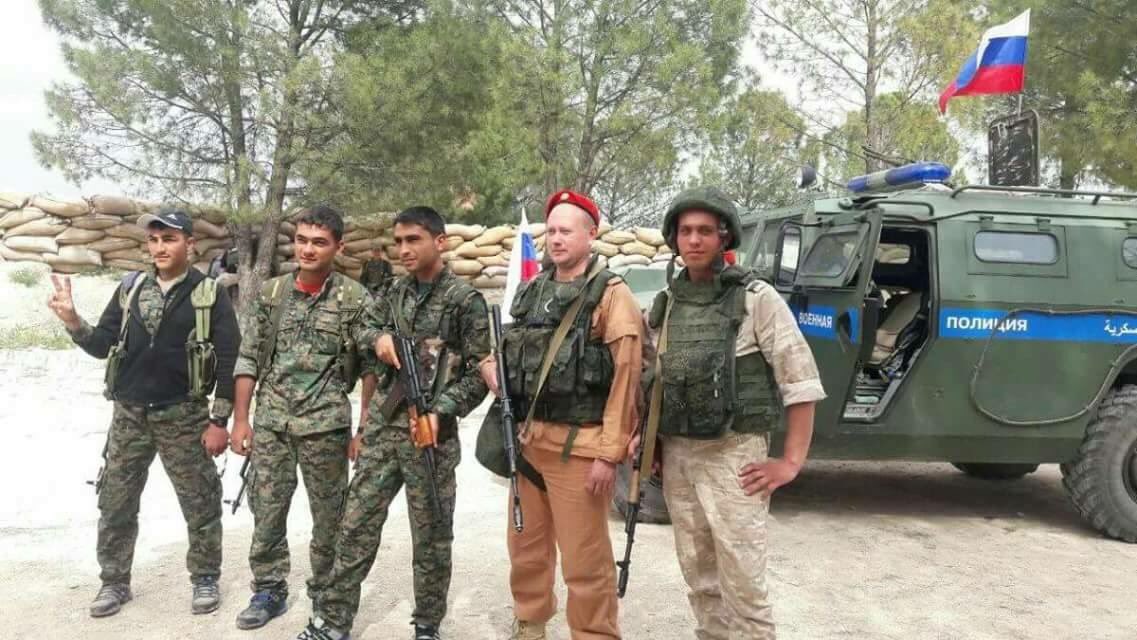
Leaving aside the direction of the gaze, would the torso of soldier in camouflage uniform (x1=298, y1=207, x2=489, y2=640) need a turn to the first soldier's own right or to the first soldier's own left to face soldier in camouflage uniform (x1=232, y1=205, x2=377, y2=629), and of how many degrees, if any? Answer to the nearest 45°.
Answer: approximately 90° to the first soldier's own right

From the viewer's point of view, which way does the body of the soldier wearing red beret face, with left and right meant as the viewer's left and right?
facing the viewer and to the left of the viewer

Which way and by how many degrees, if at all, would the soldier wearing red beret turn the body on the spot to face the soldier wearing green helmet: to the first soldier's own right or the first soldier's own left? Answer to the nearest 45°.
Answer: approximately 135° to the first soldier's own left

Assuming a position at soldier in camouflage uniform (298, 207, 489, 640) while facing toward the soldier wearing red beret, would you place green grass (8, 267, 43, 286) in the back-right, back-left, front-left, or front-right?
back-left

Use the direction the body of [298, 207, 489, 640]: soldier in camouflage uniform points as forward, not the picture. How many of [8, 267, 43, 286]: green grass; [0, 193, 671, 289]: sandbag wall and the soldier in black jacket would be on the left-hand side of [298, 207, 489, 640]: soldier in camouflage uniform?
0

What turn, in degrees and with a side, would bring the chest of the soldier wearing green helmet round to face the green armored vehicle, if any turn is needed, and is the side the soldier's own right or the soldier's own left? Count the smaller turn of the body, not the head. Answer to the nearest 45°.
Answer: approximately 180°

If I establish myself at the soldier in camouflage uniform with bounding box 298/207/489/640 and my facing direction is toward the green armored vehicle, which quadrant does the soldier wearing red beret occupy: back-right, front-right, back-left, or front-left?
front-right

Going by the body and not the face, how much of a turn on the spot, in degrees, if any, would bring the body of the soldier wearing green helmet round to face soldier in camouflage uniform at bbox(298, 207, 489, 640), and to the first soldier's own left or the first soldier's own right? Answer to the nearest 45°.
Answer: approximately 45° to the first soldier's own right

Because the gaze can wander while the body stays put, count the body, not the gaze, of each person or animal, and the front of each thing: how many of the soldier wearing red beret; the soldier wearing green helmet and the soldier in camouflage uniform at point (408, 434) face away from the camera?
0

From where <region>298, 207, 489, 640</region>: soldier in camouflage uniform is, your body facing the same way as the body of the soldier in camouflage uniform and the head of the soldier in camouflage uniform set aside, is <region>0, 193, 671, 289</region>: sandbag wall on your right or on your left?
on your right

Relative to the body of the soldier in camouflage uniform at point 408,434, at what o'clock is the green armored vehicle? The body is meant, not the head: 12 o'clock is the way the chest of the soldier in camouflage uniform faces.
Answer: The green armored vehicle is roughly at 7 o'clock from the soldier in camouflage uniform.

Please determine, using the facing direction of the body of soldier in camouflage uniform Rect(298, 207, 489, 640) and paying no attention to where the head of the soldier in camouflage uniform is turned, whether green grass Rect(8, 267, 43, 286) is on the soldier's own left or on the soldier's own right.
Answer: on the soldier's own right

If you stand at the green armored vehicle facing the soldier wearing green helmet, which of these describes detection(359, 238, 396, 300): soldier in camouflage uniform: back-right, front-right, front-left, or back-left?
front-right

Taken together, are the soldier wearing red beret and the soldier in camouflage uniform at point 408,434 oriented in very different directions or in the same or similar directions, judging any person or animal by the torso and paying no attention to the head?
same or similar directions

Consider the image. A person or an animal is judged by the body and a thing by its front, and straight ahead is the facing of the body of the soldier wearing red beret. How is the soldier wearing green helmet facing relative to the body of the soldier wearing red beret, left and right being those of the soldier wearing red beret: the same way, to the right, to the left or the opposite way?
the same way

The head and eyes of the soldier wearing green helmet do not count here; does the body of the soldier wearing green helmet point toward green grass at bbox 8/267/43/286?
no
